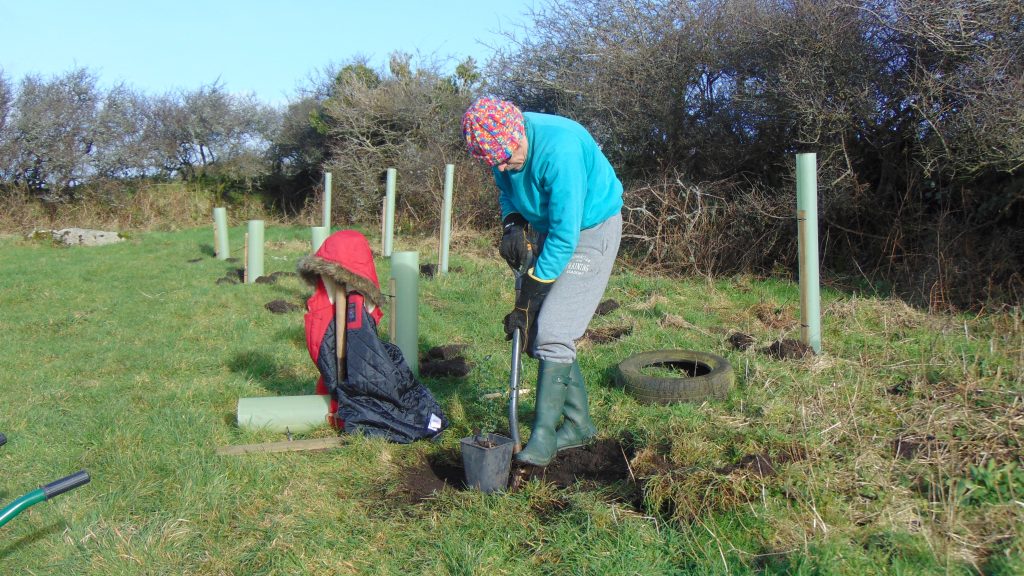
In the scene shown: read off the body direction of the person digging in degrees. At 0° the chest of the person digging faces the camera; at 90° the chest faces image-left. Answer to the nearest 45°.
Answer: approximately 45°

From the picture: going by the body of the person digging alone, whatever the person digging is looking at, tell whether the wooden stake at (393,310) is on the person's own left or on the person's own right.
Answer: on the person's own right

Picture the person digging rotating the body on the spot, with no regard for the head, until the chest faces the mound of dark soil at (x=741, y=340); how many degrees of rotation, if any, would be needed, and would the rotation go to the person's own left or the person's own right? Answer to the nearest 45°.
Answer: approximately 180°

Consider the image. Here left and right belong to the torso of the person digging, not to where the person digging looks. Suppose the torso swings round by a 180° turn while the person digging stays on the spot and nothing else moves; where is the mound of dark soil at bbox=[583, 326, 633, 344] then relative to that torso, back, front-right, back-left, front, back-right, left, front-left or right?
front-left

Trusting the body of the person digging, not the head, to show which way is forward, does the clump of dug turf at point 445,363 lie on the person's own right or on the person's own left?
on the person's own right

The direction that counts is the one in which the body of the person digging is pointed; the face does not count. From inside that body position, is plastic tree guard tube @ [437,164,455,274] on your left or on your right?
on your right

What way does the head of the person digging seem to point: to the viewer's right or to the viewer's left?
to the viewer's left

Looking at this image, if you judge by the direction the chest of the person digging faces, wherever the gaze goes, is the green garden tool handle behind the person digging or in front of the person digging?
in front

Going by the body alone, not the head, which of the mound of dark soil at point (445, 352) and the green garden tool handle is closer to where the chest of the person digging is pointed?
the green garden tool handle

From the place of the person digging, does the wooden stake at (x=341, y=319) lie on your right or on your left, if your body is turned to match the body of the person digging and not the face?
on your right

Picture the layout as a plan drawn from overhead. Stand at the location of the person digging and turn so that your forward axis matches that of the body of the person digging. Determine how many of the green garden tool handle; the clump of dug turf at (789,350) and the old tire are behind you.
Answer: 2

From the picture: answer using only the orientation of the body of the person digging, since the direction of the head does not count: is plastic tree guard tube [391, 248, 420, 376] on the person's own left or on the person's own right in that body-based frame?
on the person's own right

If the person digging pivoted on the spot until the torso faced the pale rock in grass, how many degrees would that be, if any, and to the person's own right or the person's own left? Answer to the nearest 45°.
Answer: approximately 90° to the person's own right

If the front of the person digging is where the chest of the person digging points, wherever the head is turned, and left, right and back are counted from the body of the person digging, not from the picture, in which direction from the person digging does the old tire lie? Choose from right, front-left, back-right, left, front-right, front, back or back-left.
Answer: back
